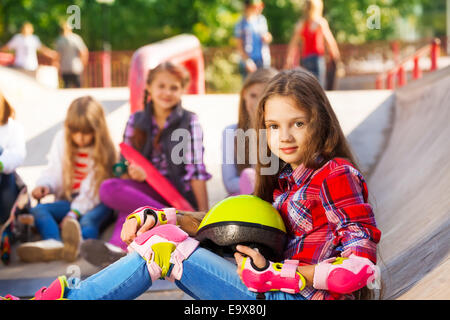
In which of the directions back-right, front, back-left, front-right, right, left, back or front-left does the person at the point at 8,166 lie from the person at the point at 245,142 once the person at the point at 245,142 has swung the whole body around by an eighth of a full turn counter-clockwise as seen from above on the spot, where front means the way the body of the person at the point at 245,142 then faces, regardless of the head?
back-right

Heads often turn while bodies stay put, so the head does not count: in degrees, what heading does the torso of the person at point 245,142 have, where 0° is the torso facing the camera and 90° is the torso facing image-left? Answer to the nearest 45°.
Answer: approximately 0°

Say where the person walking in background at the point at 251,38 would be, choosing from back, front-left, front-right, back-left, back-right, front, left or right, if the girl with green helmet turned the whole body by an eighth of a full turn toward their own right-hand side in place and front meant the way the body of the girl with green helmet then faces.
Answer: right

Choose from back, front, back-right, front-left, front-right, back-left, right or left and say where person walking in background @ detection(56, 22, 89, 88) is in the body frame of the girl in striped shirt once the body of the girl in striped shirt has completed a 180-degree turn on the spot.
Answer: front

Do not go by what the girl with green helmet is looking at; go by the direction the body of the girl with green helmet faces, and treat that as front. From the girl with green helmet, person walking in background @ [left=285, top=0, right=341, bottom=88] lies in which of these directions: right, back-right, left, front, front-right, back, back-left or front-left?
back-right

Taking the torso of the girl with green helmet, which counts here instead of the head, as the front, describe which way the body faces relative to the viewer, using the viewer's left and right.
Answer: facing the viewer and to the left of the viewer

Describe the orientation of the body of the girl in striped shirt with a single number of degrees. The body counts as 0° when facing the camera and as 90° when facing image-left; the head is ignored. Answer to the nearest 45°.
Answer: approximately 0°

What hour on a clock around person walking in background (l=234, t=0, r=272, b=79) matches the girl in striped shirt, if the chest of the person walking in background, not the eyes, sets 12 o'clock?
The girl in striped shirt is roughly at 2 o'clock from the person walking in background.

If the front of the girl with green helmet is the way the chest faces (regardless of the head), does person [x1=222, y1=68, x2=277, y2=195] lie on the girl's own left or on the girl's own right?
on the girl's own right

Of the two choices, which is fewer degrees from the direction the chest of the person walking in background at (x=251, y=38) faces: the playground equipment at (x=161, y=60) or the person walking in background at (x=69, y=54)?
the playground equipment
